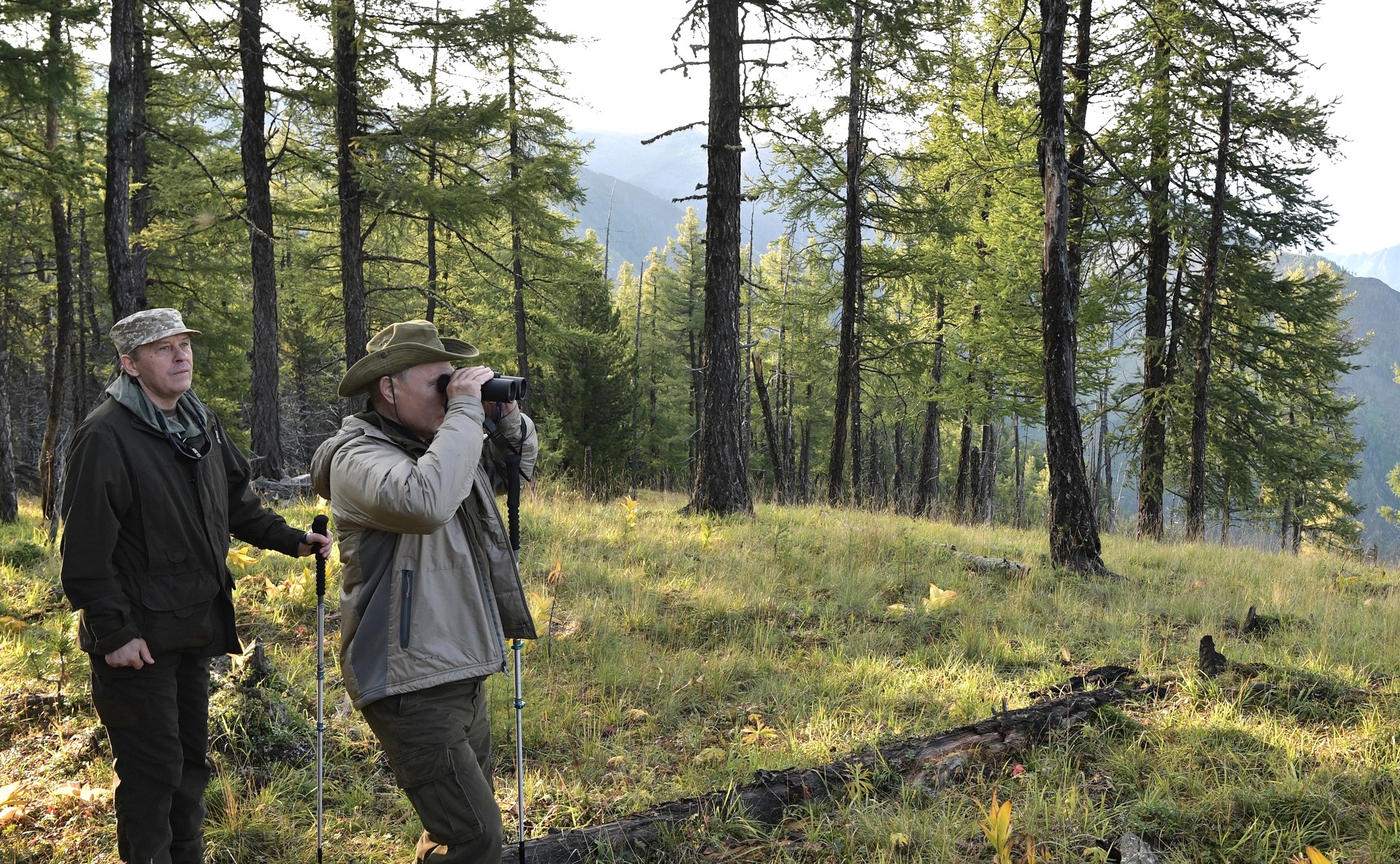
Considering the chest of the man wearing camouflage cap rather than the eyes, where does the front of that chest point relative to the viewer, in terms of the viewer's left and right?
facing the viewer and to the right of the viewer

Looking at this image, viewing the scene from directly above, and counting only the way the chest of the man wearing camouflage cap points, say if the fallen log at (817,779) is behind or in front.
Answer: in front

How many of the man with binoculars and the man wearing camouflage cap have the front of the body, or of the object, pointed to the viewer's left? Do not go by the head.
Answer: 0

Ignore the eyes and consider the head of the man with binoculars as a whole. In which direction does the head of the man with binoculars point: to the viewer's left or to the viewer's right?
to the viewer's right

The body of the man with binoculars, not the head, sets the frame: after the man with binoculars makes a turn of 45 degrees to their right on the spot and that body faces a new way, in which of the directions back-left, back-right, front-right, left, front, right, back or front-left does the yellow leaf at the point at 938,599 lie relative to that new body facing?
left

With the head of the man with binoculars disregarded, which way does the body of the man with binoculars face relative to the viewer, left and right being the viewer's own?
facing to the right of the viewer

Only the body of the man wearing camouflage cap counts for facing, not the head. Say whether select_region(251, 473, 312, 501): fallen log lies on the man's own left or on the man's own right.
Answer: on the man's own left
